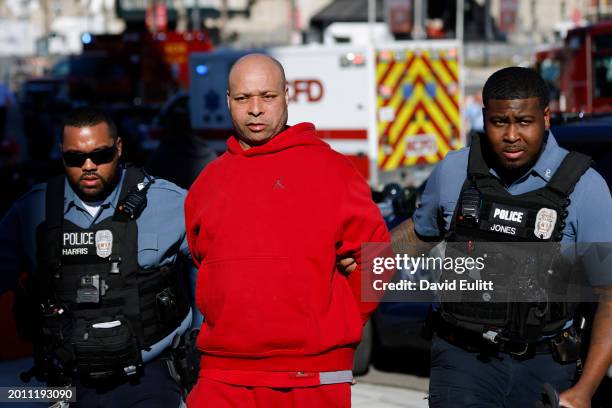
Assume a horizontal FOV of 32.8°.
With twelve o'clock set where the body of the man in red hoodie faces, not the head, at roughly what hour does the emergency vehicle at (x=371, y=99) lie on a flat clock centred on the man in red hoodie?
The emergency vehicle is roughly at 6 o'clock from the man in red hoodie.

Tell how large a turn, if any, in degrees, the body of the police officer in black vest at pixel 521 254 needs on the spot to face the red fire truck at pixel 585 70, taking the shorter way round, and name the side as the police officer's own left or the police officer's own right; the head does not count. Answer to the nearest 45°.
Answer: approximately 180°

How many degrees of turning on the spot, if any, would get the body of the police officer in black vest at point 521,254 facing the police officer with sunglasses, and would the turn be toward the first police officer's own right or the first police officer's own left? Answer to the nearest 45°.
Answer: approximately 90° to the first police officer's own right

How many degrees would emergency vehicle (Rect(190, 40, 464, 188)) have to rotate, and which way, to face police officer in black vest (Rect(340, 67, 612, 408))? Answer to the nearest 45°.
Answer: approximately 135° to its left

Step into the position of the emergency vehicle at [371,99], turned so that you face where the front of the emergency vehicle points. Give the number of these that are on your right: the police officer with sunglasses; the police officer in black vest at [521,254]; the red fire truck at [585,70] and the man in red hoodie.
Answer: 1

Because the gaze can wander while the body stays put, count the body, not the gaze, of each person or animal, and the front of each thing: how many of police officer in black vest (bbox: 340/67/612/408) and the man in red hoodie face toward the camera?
2

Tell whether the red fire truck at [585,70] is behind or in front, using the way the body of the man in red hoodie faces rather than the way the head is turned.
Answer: behind

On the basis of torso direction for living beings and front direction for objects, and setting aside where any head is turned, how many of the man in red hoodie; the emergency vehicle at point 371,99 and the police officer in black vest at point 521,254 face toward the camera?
2

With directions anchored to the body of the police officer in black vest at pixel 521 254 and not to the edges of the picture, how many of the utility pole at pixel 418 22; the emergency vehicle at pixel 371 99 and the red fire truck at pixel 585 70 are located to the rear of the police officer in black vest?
3
